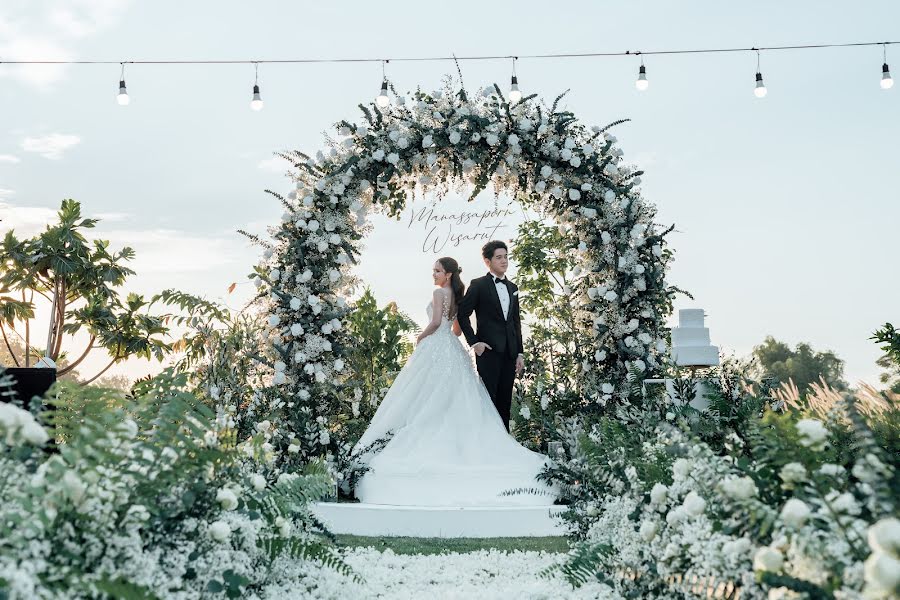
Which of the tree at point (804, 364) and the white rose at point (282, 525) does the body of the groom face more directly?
the white rose

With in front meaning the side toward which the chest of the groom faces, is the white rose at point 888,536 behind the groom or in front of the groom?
in front

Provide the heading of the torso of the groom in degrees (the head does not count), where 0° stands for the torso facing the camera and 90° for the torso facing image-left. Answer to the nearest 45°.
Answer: approximately 315°

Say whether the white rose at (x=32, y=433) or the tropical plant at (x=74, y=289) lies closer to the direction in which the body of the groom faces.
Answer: the white rose

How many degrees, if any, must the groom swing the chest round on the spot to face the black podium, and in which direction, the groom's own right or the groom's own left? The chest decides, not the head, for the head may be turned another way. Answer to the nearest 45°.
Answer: approximately 90° to the groom's own right

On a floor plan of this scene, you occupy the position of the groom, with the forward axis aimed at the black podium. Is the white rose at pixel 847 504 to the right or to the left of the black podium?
left

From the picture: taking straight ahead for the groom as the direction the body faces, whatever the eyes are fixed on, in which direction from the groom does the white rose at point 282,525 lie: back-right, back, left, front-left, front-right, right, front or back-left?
front-right

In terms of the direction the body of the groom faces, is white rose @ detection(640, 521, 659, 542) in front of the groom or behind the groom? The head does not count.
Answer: in front

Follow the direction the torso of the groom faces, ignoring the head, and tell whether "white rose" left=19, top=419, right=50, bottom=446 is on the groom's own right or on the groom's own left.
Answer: on the groom's own right

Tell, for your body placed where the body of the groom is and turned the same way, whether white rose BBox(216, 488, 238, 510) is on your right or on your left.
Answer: on your right
